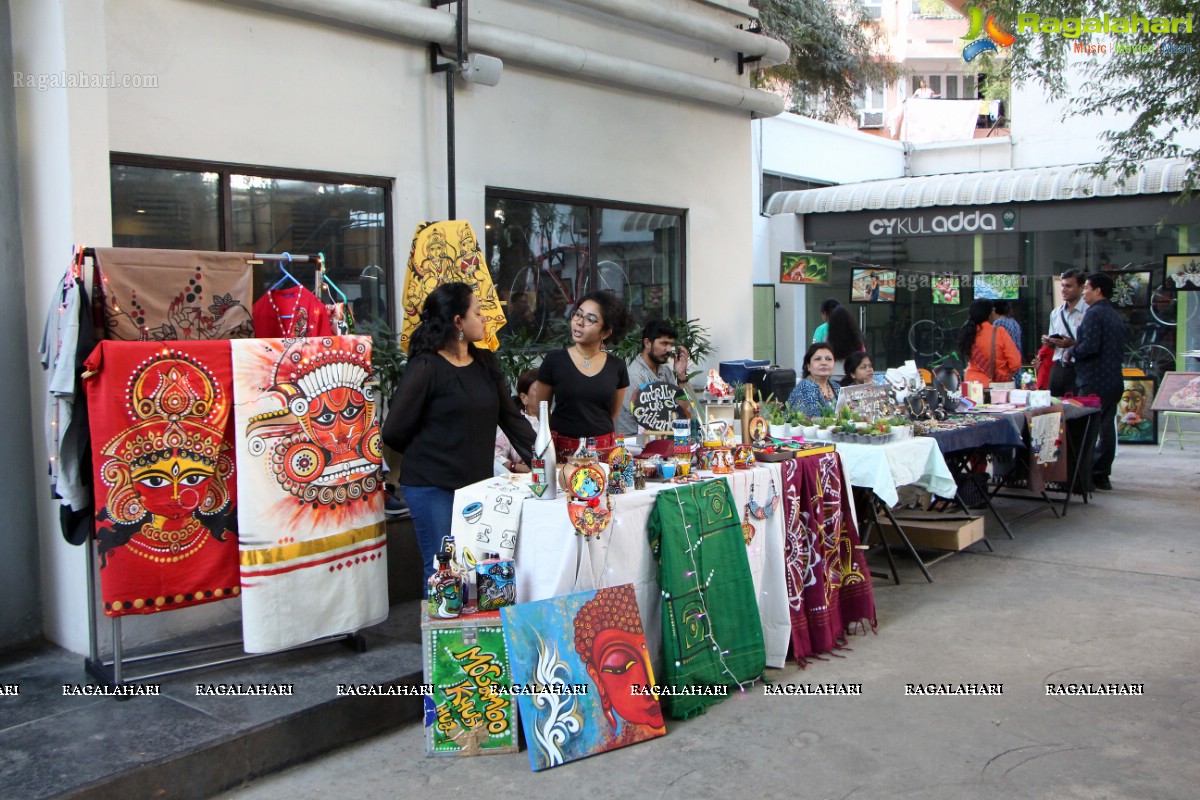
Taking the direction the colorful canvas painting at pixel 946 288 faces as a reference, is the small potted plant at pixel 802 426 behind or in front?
in front

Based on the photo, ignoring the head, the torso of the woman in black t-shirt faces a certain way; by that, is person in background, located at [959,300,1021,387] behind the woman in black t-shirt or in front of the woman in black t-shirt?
behind

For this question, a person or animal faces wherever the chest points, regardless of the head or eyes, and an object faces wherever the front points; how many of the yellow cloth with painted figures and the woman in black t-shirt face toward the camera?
2

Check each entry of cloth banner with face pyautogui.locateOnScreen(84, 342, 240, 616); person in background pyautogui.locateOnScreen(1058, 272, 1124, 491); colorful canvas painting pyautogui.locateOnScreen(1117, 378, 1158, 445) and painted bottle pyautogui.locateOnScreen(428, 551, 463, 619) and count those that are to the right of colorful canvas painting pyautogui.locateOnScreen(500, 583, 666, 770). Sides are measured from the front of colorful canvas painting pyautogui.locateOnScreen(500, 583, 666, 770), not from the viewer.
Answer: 2

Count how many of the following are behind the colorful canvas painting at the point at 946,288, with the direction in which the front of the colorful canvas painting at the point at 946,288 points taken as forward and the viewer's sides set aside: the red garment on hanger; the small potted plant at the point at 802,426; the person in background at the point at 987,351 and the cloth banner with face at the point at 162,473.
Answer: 0

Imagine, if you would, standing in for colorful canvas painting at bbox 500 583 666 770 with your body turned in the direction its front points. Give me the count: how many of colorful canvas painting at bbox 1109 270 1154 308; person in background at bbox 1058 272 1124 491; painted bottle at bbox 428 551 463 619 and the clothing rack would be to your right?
2

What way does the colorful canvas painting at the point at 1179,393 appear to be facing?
toward the camera

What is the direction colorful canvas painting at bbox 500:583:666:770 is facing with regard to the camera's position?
facing the viewer

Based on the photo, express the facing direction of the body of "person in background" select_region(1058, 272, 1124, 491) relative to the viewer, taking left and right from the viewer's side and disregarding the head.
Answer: facing to the left of the viewer

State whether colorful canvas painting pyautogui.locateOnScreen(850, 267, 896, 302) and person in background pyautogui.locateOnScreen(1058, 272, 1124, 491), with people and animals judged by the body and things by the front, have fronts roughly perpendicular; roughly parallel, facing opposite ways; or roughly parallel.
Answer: roughly perpendicular

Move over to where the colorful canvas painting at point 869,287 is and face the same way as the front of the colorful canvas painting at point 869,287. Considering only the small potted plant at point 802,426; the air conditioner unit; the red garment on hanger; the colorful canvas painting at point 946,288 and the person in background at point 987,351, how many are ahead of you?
3

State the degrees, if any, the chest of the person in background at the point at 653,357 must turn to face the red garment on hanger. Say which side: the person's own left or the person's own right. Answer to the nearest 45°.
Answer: approximately 90° to the person's own right

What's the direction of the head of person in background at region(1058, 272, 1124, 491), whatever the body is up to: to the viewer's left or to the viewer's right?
to the viewer's left

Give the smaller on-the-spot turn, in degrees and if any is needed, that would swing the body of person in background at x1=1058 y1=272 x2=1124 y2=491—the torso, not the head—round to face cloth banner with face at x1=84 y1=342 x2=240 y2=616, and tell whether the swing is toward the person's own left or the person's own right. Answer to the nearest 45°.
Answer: approximately 45° to the person's own left

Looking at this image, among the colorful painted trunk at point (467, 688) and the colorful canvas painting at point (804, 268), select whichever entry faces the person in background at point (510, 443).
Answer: the colorful canvas painting at point (804, 268)

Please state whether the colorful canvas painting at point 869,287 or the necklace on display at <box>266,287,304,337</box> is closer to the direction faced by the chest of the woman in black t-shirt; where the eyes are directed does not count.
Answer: the necklace on display

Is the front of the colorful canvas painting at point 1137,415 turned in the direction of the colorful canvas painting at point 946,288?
no

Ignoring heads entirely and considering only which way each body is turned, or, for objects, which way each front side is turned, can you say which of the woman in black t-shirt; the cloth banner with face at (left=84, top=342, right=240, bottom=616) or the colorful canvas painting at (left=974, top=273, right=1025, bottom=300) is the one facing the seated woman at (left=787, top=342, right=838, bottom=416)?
the colorful canvas painting

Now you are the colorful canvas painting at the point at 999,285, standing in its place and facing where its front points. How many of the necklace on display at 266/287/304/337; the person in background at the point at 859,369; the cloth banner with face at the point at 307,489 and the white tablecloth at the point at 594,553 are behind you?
0

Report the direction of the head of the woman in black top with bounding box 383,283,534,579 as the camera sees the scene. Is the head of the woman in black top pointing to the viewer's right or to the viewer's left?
to the viewer's right

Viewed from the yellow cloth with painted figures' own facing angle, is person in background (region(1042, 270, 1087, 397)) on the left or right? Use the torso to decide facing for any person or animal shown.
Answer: on its left
